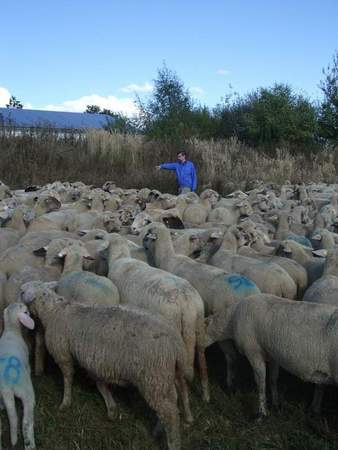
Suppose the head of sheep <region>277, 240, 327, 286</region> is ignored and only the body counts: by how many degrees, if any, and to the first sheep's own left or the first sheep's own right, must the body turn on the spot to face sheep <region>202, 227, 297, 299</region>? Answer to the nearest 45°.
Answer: approximately 45° to the first sheep's own left

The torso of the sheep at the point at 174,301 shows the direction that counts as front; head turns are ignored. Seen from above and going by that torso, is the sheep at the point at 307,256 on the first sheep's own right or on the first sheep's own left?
on the first sheep's own right

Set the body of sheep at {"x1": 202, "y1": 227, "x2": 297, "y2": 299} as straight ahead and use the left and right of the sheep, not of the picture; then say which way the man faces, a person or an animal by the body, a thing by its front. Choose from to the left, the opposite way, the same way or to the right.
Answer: to the left

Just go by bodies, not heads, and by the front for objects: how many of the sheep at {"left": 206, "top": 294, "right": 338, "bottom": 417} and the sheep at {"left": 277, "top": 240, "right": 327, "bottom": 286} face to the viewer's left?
2

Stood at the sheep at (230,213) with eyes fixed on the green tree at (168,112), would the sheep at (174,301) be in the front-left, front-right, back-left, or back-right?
back-left

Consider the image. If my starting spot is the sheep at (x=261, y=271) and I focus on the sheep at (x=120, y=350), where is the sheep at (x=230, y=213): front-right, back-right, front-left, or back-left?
back-right

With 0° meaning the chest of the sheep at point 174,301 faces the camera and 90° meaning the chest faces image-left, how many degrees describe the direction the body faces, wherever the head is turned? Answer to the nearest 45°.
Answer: approximately 135°
